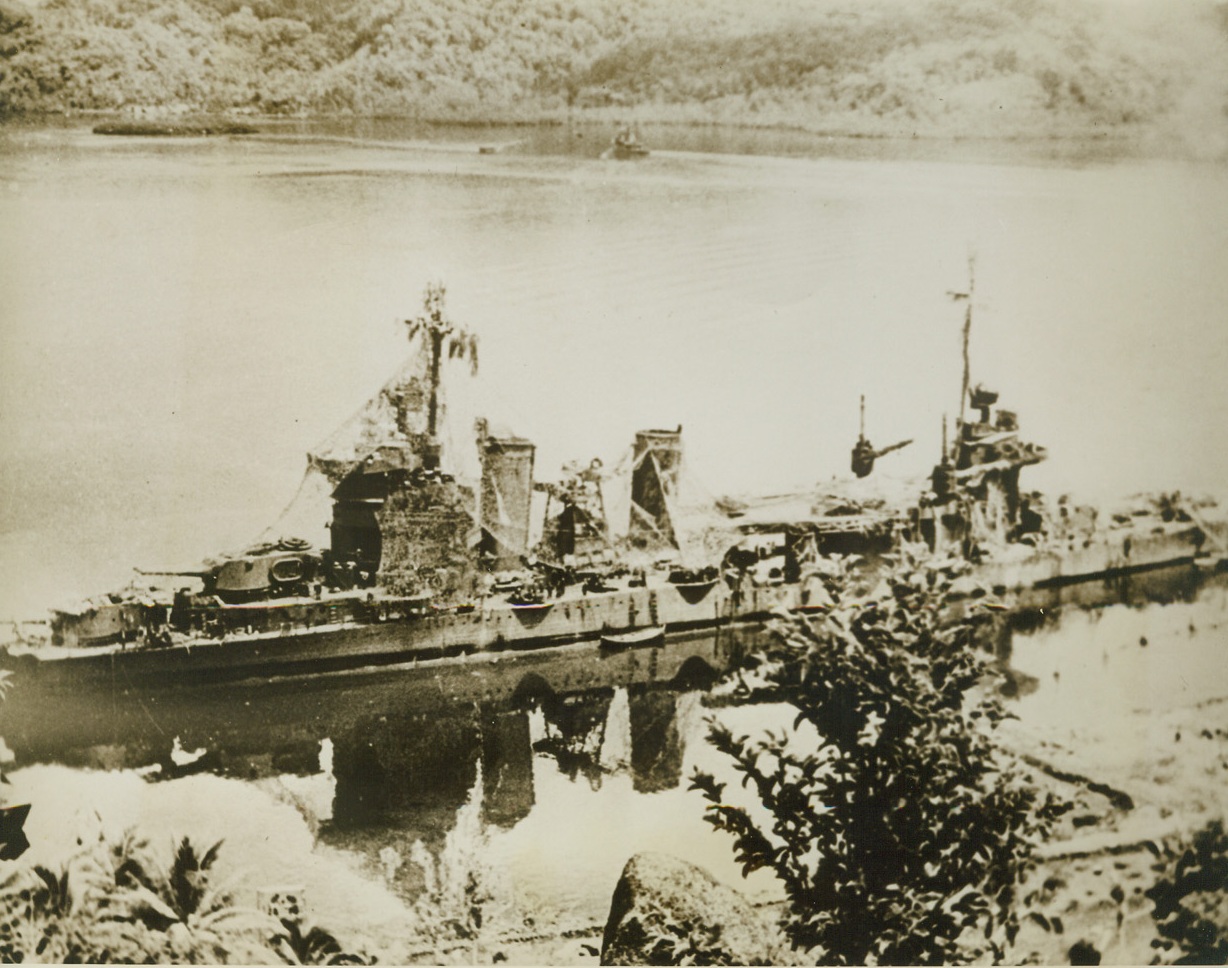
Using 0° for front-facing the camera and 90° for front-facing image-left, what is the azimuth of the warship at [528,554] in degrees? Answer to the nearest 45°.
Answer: approximately 90°
